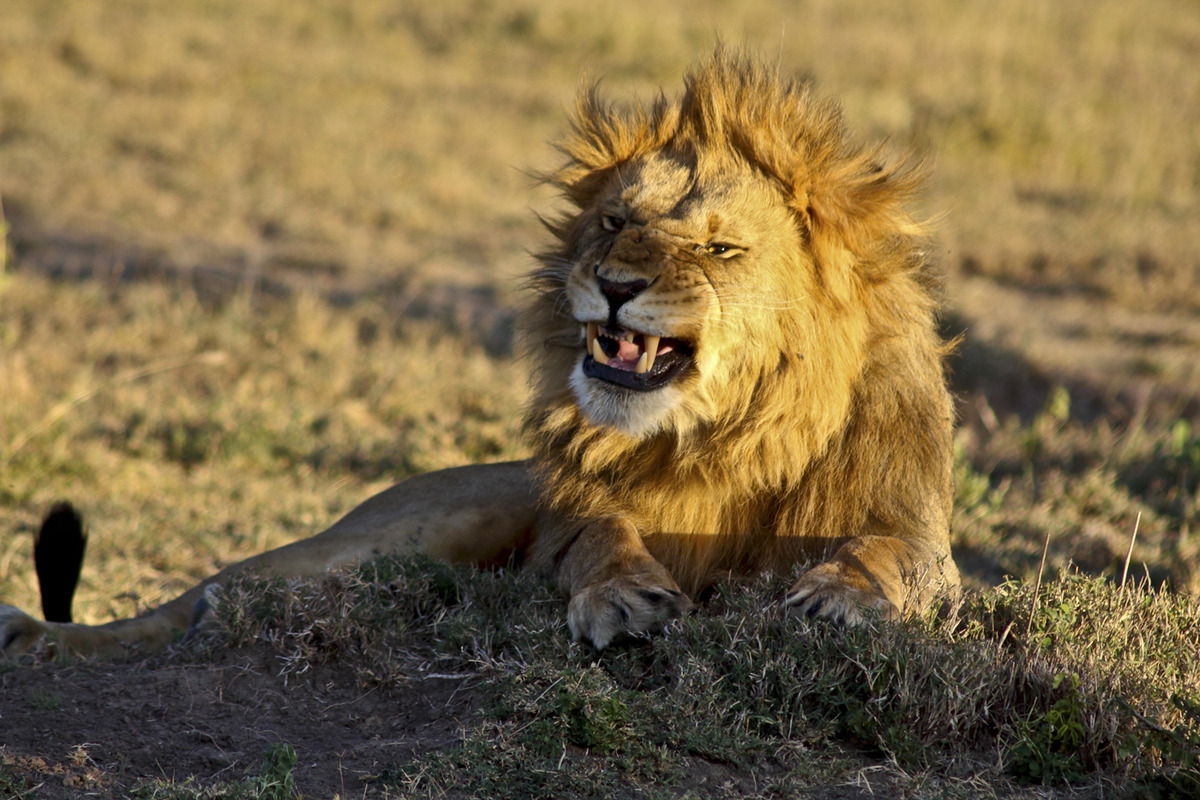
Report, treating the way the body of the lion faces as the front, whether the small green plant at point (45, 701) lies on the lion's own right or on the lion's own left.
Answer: on the lion's own right

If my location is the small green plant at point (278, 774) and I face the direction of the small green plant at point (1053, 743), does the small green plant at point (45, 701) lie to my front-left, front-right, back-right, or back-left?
back-left

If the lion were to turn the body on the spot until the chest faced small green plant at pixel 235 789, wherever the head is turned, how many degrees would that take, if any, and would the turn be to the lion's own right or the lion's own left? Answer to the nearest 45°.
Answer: approximately 45° to the lion's own right

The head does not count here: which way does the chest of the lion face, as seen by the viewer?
toward the camera

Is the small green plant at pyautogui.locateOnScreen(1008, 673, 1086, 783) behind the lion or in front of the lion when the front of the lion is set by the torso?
in front

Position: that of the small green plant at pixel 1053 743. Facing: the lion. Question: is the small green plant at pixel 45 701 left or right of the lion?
left

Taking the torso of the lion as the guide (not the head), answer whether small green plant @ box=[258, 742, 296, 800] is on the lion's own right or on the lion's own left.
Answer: on the lion's own right
